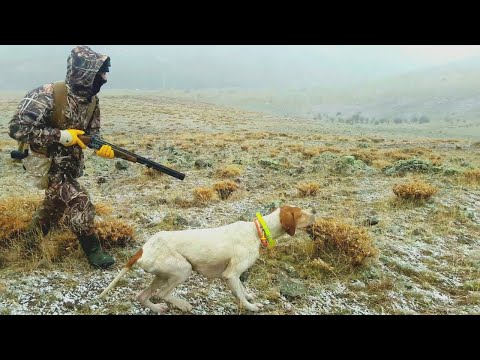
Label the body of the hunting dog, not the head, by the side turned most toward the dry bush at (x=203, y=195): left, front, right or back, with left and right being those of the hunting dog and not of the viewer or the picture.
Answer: left

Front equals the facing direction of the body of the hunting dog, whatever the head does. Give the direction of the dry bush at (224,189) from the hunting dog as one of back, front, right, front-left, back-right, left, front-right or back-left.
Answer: left

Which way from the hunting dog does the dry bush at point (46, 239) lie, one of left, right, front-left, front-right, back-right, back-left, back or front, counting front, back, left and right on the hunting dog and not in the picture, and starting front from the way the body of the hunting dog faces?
back-left

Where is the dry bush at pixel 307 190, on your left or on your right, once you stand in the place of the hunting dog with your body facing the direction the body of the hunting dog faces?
on your left

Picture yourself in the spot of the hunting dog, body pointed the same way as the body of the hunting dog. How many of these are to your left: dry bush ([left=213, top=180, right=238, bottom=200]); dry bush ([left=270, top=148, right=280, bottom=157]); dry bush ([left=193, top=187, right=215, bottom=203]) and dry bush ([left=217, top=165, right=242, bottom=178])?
4

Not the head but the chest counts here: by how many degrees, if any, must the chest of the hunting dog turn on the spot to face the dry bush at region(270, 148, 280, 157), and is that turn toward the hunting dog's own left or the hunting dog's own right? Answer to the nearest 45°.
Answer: approximately 90° to the hunting dog's own left

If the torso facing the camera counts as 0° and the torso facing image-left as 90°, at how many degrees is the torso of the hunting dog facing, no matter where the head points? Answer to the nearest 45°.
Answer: approximately 270°

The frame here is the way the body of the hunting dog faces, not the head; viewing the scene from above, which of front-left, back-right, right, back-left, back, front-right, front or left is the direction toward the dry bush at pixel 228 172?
left

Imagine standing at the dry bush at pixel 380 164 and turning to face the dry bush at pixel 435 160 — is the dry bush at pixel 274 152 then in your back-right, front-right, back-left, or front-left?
back-left

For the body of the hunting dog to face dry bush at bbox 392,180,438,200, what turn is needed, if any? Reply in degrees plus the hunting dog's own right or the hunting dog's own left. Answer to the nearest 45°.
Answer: approximately 45° to the hunting dog's own left

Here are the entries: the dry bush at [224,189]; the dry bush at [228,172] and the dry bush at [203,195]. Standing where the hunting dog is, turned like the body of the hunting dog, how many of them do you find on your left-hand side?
3

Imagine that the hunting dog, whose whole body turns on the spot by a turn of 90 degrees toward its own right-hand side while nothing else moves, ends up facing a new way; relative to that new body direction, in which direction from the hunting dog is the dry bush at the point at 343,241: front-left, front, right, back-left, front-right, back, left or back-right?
back-left
